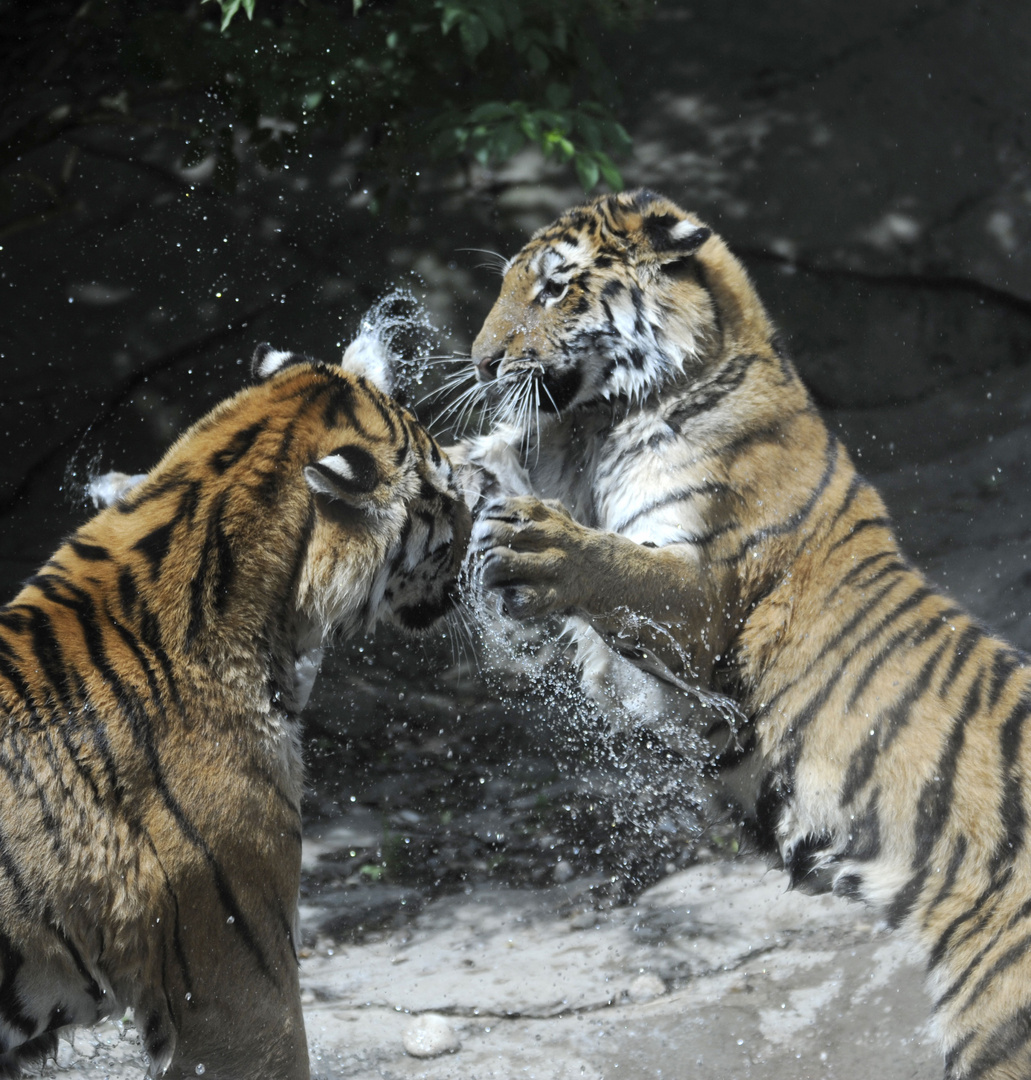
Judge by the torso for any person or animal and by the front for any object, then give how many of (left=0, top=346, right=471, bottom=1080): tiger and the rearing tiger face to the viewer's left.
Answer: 1

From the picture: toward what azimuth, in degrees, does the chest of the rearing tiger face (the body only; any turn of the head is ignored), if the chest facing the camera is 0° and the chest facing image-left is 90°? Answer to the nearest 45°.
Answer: approximately 90°

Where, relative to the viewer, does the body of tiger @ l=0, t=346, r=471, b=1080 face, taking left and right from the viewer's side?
facing to the right of the viewer

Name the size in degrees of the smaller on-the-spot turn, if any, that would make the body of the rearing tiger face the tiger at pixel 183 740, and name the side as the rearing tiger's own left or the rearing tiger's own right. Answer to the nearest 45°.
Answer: approximately 45° to the rearing tiger's own left

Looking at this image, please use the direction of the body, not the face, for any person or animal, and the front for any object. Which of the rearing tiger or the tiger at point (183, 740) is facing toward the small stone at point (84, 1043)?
the rearing tiger

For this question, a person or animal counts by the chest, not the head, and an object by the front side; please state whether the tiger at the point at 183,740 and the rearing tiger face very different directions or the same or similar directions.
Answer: very different directions
